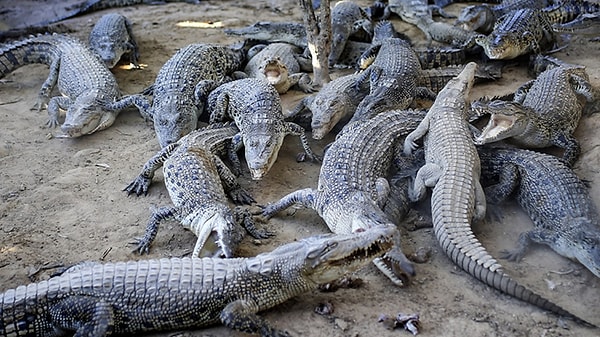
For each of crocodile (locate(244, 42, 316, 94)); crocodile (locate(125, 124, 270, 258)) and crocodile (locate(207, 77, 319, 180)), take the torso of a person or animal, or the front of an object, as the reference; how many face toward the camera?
3

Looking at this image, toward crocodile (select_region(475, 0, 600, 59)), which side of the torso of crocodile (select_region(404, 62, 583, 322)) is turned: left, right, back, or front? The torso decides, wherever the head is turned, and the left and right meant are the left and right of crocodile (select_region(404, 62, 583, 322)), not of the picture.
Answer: front

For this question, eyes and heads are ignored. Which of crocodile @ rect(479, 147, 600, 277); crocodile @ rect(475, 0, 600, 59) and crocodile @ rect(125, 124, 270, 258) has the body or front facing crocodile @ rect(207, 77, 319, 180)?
crocodile @ rect(475, 0, 600, 59)

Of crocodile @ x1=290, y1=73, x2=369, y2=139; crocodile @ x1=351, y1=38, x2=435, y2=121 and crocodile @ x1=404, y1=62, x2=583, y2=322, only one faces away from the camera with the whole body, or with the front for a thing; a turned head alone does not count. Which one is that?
crocodile @ x1=404, y1=62, x2=583, y2=322

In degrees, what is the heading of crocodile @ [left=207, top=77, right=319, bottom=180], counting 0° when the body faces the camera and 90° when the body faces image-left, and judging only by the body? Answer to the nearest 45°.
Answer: approximately 0°

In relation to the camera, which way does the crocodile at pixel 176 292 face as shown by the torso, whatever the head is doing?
to the viewer's right

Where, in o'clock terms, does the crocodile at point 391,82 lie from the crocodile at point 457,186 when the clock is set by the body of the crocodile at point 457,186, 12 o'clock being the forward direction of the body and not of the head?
the crocodile at point 391,82 is roughly at 11 o'clock from the crocodile at point 457,186.

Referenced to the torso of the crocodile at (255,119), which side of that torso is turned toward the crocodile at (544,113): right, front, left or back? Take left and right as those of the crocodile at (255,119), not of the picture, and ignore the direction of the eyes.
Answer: left

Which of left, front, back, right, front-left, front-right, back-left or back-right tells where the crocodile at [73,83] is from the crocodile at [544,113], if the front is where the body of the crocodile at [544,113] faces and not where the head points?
front-right

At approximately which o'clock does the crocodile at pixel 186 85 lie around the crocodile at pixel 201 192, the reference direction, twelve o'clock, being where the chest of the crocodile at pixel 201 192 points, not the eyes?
the crocodile at pixel 186 85 is roughly at 6 o'clock from the crocodile at pixel 201 192.

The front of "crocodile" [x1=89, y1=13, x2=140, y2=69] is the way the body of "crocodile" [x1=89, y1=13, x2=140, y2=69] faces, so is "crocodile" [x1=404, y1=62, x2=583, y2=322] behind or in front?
in front

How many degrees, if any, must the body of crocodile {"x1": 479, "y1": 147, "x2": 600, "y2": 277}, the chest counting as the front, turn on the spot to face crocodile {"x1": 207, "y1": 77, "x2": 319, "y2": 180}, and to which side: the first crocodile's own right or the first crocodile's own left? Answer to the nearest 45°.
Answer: approximately 135° to the first crocodile's own right

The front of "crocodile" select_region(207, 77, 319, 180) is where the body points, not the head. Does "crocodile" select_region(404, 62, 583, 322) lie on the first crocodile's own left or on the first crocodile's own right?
on the first crocodile's own left

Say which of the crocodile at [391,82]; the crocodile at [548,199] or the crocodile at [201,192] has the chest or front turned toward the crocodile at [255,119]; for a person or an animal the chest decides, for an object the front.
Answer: the crocodile at [391,82]

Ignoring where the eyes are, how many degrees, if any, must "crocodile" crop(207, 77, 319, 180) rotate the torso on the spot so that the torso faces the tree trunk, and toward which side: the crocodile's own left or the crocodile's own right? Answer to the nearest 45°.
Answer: approximately 135° to the crocodile's own left
